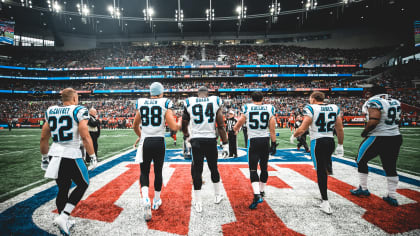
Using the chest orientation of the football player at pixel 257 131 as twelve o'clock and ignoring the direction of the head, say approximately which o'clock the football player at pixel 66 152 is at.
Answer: the football player at pixel 66 152 is roughly at 8 o'clock from the football player at pixel 257 131.

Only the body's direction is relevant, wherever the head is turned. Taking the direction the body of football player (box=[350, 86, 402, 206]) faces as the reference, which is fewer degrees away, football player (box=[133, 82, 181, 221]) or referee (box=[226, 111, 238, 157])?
the referee

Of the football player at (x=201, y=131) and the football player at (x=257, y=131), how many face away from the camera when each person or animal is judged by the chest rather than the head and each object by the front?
2

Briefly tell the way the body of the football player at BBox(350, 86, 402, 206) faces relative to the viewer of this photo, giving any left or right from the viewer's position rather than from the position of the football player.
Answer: facing away from the viewer and to the left of the viewer

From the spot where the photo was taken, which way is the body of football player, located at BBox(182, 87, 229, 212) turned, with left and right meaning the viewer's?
facing away from the viewer

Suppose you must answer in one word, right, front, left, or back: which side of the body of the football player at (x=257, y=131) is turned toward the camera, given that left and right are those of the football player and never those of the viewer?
back

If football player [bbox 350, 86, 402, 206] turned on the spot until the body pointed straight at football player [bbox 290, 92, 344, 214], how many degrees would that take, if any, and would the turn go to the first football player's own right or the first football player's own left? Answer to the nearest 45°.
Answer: approximately 90° to the first football player's own left

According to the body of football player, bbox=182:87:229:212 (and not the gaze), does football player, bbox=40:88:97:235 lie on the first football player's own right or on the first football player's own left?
on the first football player's own left
